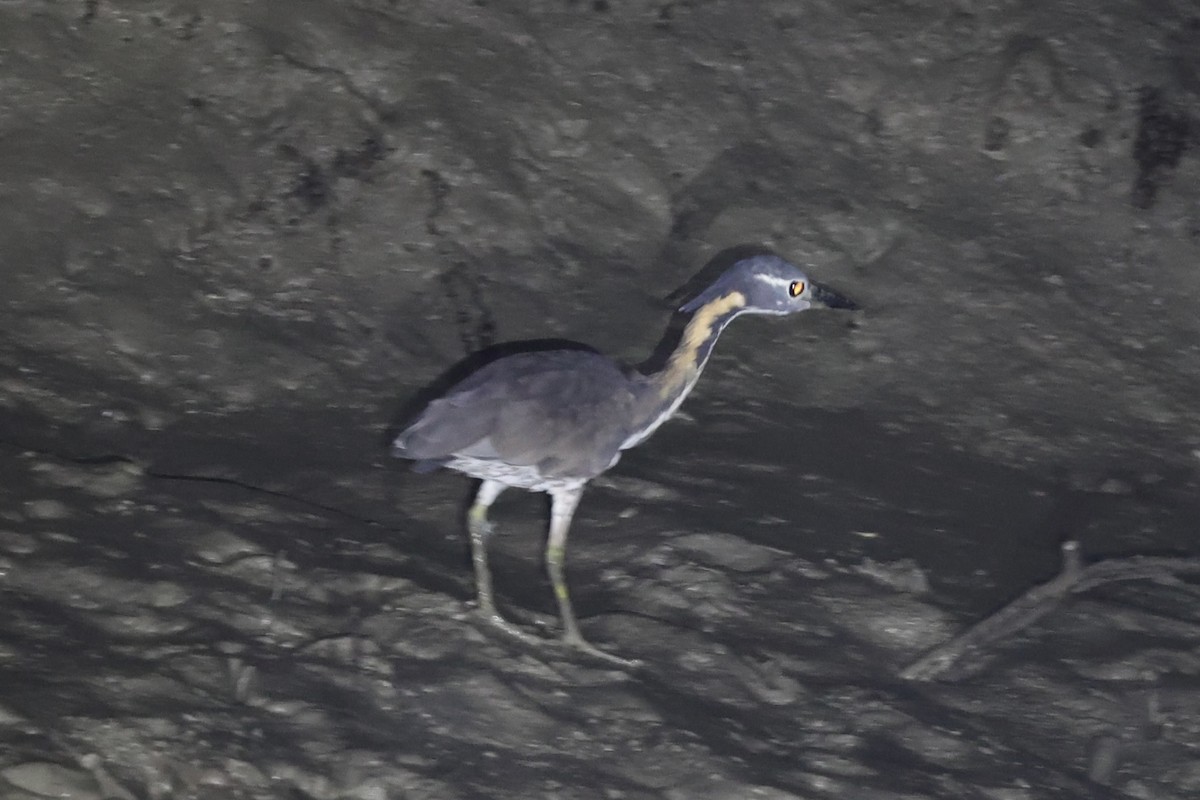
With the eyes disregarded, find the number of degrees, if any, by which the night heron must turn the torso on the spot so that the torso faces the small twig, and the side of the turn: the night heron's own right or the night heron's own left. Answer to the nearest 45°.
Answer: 0° — it already faces it

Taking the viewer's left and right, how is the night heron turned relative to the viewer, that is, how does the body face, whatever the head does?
facing to the right of the viewer
